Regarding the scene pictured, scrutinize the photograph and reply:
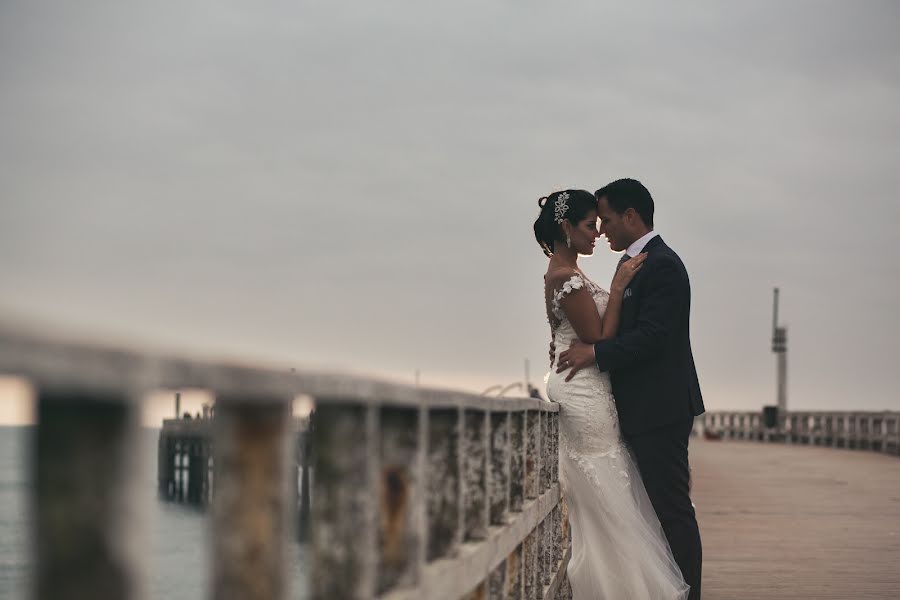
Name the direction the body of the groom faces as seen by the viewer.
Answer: to the viewer's left

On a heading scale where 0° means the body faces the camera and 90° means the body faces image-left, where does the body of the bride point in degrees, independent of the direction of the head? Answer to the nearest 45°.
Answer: approximately 270°

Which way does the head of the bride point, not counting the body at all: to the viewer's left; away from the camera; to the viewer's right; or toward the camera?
to the viewer's right

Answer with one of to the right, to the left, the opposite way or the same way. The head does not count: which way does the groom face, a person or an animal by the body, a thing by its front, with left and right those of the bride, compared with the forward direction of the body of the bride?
the opposite way

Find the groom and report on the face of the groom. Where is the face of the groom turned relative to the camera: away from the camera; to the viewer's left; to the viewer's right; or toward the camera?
to the viewer's left
